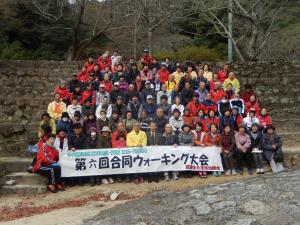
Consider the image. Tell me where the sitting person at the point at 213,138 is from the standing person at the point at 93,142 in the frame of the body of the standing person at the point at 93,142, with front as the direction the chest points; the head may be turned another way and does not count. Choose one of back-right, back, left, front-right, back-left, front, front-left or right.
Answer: left

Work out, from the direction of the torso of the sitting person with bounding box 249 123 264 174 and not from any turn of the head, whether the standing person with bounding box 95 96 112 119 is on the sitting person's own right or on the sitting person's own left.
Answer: on the sitting person's own right

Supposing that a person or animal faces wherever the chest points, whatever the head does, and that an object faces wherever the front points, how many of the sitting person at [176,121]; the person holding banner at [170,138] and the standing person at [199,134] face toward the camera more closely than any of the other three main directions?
3

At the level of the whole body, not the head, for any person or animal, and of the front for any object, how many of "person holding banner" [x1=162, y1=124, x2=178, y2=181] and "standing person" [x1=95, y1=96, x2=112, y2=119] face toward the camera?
2

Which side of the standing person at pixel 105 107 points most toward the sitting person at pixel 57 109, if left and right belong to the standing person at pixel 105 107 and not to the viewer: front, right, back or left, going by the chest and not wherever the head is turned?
right

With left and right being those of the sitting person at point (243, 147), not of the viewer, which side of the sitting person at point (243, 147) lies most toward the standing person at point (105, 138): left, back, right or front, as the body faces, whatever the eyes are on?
right

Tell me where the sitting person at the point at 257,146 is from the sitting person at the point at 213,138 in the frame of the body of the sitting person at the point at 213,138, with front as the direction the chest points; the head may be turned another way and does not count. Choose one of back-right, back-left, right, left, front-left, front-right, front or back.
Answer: left

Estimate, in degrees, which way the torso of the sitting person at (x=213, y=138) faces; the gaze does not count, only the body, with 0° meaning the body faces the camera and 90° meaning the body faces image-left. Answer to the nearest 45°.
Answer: approximately 0°

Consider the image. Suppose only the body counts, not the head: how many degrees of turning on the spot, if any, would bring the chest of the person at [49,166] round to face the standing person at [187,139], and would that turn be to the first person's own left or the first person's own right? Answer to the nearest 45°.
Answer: approximately 45° to the first person's own left

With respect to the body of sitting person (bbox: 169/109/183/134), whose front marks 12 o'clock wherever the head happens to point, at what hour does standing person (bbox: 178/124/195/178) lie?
standing person (bbox: 178/124/195/178) is roughly at 11 o'clock from sitting person (bbox: 169/109/183/134).
